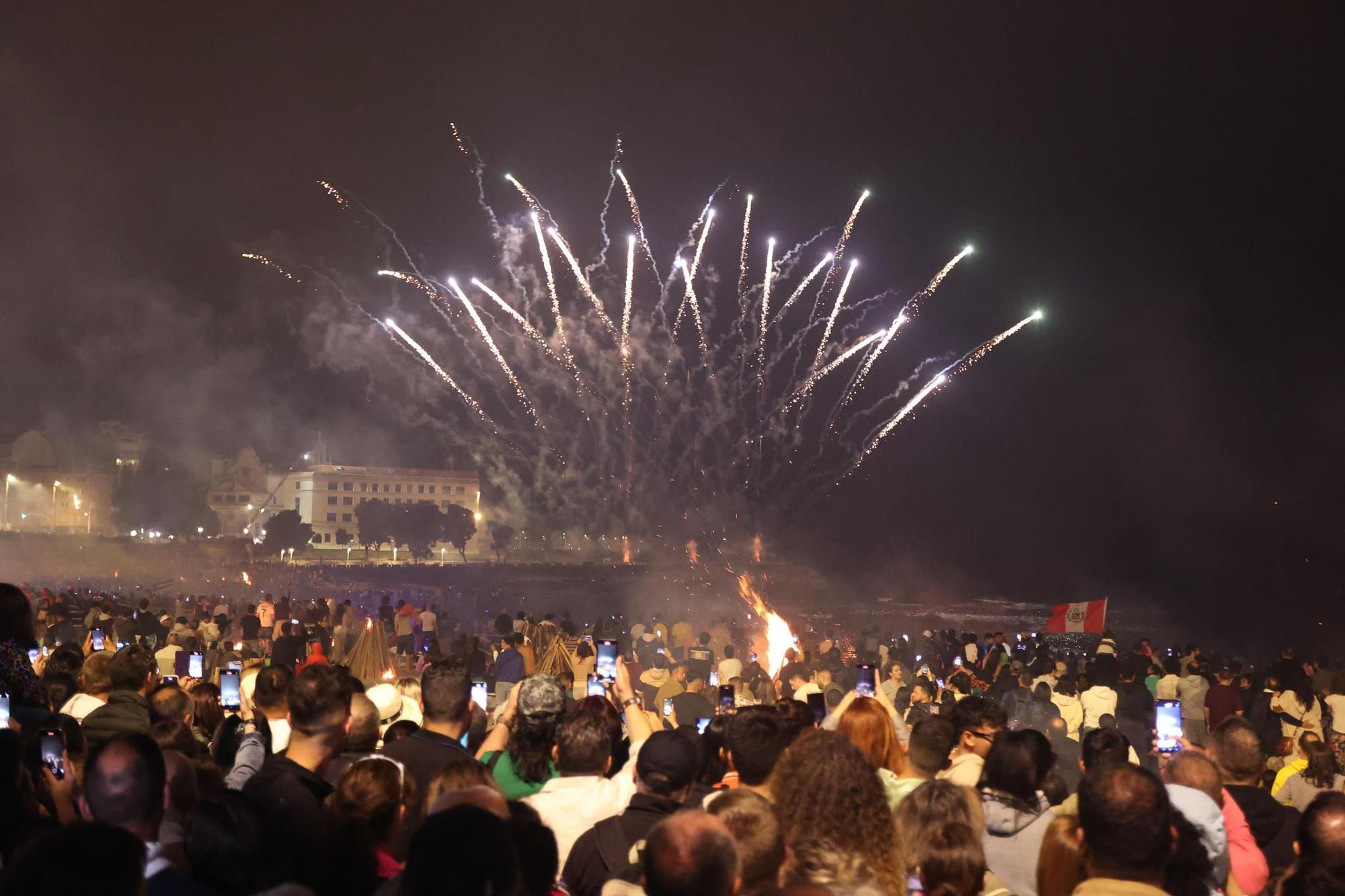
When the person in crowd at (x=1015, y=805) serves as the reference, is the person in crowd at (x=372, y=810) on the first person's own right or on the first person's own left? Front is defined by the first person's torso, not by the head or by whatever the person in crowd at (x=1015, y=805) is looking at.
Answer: on the first person's own left

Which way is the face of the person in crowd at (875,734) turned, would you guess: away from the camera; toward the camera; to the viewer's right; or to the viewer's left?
away from the camera

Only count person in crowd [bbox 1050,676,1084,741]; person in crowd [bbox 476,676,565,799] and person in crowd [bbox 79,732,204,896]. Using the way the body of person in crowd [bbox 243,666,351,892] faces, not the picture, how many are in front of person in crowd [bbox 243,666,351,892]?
2

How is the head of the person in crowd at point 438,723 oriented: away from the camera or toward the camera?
away from the camera

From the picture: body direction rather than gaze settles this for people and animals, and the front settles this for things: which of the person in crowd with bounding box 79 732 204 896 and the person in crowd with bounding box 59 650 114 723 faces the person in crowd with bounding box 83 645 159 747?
the person in crowd with bounding box 79 732 204 896

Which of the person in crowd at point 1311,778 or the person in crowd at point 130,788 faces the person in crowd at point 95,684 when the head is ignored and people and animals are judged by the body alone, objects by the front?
the person in crowd at point 130,788

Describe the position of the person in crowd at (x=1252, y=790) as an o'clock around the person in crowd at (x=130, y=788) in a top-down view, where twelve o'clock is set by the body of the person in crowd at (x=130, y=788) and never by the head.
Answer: the person in crowd at (x=1252, y=790) is roughly at 3 o'clock from the person in crowd at (x=130, y=788).

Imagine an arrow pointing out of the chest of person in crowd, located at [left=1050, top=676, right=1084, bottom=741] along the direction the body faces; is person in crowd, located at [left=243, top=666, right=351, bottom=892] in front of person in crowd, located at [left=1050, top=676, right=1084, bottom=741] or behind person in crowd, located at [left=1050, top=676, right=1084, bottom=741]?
behind

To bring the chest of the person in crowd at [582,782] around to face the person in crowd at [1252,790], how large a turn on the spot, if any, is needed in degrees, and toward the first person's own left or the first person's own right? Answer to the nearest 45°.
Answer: approximately 90° to the first person's own right

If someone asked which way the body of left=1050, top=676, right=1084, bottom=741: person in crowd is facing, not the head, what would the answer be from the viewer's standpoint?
away from the camera

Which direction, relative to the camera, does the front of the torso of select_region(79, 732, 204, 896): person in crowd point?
away from the camera

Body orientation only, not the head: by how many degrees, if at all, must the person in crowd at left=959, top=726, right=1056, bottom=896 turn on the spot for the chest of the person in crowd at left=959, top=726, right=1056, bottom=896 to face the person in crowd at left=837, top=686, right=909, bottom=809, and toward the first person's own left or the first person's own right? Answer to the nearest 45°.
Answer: approximately 45° to the first person's own left
